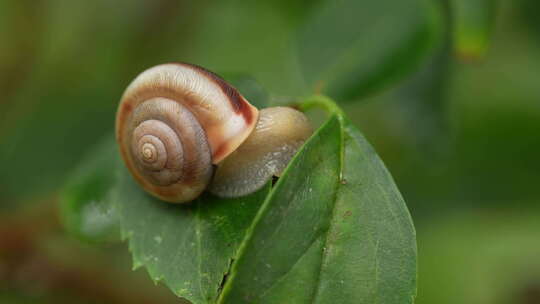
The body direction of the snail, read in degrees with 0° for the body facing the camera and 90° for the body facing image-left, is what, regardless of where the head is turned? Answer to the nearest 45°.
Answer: approximately 270°

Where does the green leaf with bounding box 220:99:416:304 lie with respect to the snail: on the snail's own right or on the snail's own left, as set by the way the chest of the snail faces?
on the snail's own right

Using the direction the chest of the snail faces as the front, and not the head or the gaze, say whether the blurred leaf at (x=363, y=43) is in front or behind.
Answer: in front
